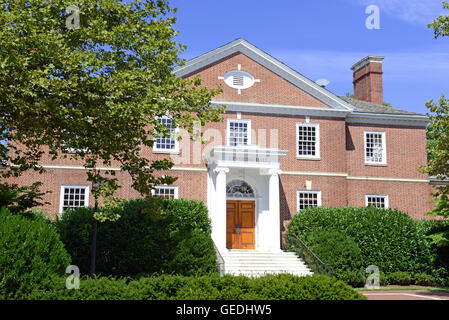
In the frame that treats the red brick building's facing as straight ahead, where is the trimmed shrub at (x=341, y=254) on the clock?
The trimmed shrub is roughly at 11 o'clock from the red brick building.

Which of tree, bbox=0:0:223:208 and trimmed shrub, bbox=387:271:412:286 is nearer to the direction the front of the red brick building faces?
the tree

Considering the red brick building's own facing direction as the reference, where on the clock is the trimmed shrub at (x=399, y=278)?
The trimmed shrub is roughly at 10 o'clock from the red brick building.

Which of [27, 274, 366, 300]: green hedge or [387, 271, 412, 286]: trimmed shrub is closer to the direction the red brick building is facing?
the green hedge

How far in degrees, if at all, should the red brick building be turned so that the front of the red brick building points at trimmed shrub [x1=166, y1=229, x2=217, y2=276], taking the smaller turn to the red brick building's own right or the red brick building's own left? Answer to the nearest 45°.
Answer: approximately 45° to the red brick building's own right

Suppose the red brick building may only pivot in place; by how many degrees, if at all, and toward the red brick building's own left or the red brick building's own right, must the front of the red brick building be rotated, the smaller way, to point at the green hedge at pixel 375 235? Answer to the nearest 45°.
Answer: approximately 45° to the red brick building's own left

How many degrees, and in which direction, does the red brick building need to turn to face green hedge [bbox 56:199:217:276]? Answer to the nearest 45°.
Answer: approximately 45° to its right

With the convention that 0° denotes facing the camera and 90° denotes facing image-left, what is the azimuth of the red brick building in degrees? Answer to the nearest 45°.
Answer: approximately 0°
